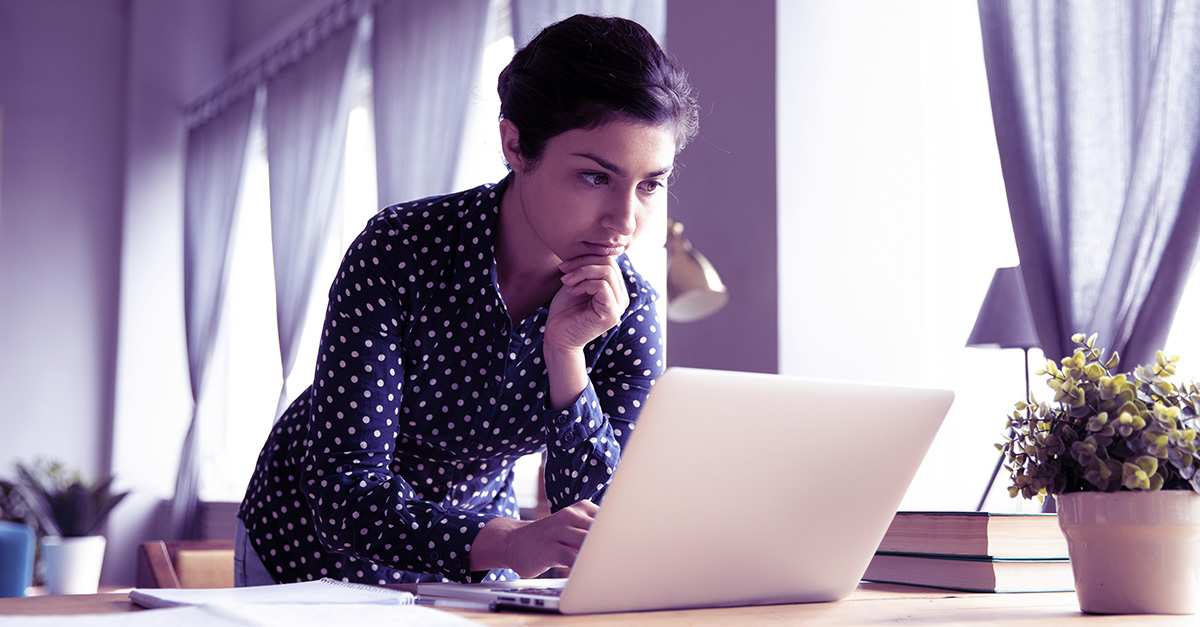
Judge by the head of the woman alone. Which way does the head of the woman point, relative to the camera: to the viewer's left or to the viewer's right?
to the viewer's right

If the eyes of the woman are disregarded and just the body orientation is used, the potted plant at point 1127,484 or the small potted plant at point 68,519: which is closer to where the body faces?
the potted plant

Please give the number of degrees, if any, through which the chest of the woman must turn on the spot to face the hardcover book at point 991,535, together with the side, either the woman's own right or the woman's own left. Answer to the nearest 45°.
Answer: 0° — they already face it

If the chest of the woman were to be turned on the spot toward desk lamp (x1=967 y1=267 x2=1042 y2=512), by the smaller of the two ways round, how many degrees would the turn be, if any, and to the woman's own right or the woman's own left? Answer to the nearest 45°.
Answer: approximately 90° to the woman's own left

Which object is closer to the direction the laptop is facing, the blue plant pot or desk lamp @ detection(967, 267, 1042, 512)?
the blue plant pot

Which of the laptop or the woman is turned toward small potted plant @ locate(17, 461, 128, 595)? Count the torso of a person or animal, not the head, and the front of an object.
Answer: the laptop

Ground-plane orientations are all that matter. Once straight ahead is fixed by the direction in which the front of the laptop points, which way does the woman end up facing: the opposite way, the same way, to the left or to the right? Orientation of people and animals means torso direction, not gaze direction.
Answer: the opposite way

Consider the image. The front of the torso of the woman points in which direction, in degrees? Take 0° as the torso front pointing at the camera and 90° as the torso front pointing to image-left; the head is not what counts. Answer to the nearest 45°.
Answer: approximately 315°

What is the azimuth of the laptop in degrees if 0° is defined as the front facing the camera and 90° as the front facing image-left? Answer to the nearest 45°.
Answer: approximately 135°
